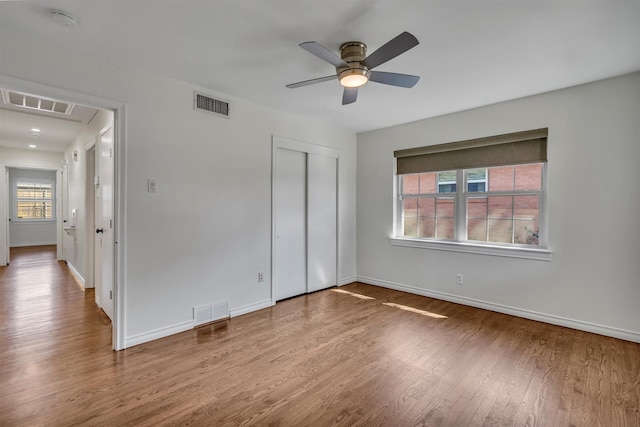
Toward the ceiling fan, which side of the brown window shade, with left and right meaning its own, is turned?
front

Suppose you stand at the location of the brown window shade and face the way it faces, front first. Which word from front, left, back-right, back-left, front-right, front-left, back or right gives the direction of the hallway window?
front-right

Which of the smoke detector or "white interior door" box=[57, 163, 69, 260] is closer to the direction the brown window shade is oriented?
the smoke detector

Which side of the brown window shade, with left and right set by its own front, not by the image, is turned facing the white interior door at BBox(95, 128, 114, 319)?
front

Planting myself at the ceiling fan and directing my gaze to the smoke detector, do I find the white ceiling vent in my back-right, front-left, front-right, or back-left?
front-right

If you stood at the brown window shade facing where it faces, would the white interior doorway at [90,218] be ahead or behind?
ahead

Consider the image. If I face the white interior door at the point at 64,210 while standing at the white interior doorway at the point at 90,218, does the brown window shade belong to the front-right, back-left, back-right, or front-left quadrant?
back-right

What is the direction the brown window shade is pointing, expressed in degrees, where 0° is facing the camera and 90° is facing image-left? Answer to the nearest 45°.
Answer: approximately 45°

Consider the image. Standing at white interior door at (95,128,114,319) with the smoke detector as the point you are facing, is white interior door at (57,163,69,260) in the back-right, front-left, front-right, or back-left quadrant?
back-right

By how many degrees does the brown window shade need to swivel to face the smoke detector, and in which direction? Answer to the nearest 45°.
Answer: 0° — it already faces it
